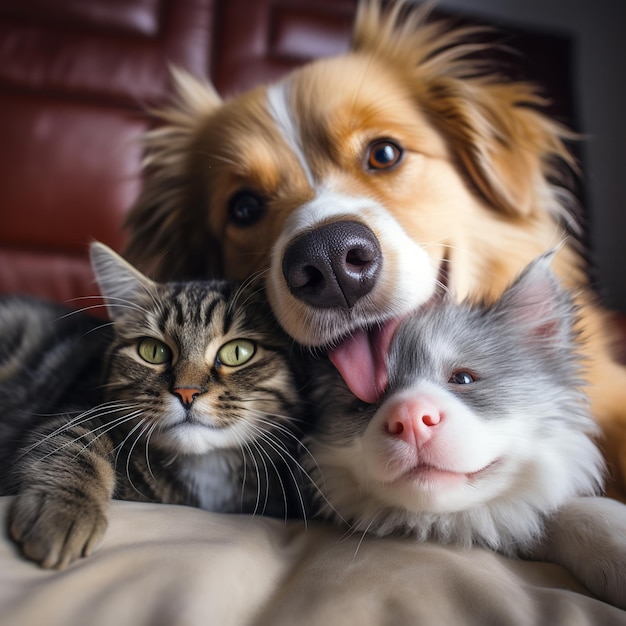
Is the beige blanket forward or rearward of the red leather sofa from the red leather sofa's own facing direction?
forward

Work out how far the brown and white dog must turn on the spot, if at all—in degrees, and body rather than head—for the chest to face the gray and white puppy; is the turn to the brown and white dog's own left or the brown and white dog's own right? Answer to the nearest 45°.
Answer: approximately 45° to the brown and white dog's own left

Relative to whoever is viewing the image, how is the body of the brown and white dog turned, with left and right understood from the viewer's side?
facing the viewer

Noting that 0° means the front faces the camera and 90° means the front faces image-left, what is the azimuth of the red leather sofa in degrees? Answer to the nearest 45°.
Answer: approximately 0°

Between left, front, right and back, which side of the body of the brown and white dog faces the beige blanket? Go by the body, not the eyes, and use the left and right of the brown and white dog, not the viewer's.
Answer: front
